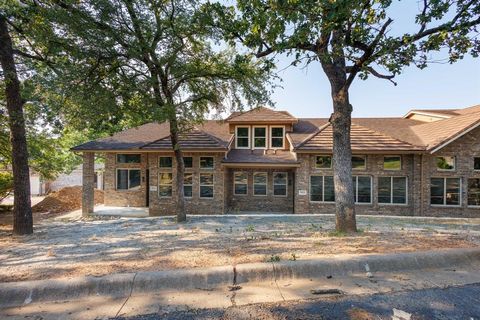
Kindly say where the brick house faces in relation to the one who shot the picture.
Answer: facing the viewer

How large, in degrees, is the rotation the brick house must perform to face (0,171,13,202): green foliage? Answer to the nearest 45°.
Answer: approximately 90° to its right
